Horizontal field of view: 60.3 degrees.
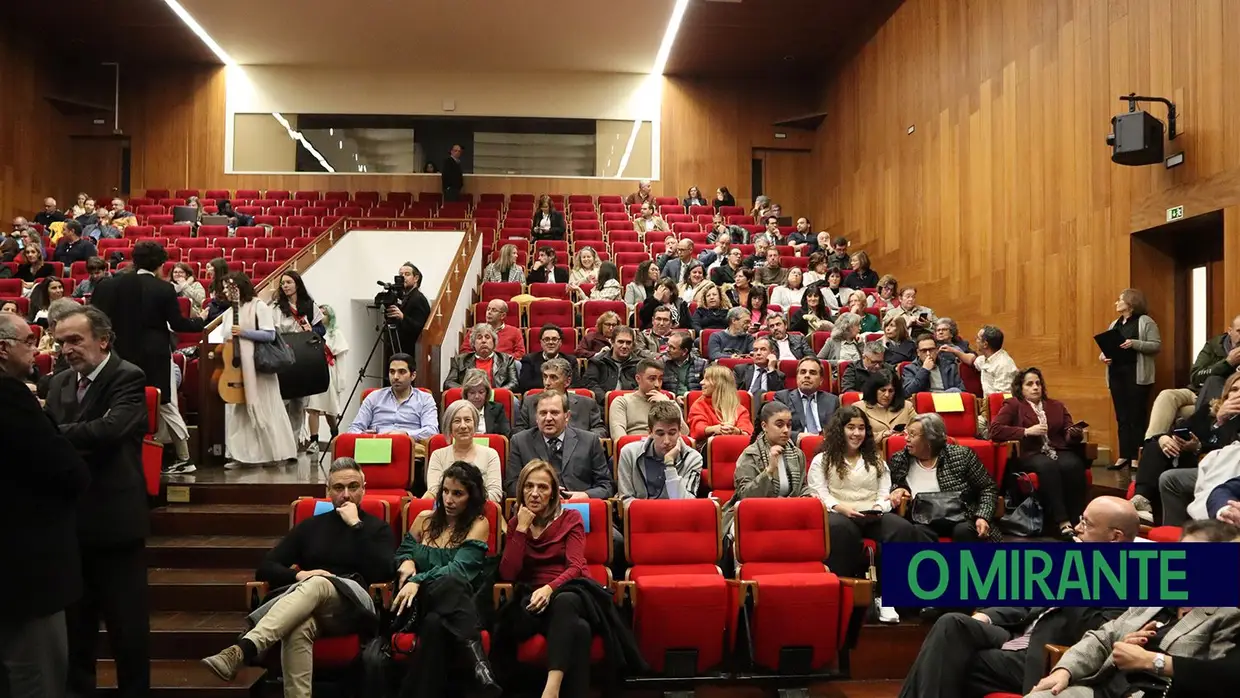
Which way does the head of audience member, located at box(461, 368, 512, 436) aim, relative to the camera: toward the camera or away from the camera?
toward the camera

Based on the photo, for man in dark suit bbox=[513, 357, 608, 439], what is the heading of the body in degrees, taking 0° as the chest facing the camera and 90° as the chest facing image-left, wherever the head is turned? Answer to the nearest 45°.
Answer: approximately 0°

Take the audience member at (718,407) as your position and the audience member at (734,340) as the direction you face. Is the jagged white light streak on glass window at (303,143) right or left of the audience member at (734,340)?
left

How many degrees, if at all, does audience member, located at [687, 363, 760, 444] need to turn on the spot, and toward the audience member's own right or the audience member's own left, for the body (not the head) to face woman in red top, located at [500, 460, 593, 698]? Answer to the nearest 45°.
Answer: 0° — they already face them

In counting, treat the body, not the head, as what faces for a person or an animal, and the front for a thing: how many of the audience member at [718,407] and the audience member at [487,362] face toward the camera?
2

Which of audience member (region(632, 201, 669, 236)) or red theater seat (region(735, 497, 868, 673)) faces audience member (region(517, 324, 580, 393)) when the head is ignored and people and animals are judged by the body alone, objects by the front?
audience member (region(632, 201, 669, 236))

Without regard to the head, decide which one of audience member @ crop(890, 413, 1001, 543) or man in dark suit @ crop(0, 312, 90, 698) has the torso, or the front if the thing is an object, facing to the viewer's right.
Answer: the man in dark suit

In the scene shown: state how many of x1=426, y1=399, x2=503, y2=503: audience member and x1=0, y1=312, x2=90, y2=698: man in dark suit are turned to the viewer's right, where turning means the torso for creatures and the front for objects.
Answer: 1

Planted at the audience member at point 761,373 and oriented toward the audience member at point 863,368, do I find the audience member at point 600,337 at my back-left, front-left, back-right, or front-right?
back-left

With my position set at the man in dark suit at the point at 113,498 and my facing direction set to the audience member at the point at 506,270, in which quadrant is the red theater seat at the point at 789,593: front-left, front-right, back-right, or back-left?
front-right

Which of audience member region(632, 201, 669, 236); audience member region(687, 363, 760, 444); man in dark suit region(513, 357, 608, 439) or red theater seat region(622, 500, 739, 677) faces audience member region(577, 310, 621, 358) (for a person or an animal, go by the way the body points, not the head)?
audience member region(632, 201, 669, 236)

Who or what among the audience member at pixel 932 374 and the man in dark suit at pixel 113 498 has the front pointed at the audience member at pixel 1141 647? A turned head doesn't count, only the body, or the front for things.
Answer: the audience member at pixel 932 374

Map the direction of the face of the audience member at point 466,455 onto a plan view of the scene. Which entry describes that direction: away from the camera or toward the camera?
toward the camera

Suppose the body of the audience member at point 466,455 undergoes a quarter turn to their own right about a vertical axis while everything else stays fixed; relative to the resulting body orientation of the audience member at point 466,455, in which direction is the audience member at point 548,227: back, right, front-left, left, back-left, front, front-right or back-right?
right

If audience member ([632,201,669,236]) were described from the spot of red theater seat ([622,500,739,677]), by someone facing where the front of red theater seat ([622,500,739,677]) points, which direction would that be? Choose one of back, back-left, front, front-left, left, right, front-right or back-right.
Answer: back

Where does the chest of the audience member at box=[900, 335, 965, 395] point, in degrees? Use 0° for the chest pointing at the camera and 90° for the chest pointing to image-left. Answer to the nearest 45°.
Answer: approximately 0°

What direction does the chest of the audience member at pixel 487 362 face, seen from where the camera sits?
toward the camera

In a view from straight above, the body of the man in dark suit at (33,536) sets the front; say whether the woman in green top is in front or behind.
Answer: in front

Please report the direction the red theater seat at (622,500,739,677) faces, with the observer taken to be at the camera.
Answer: facing the viewer
